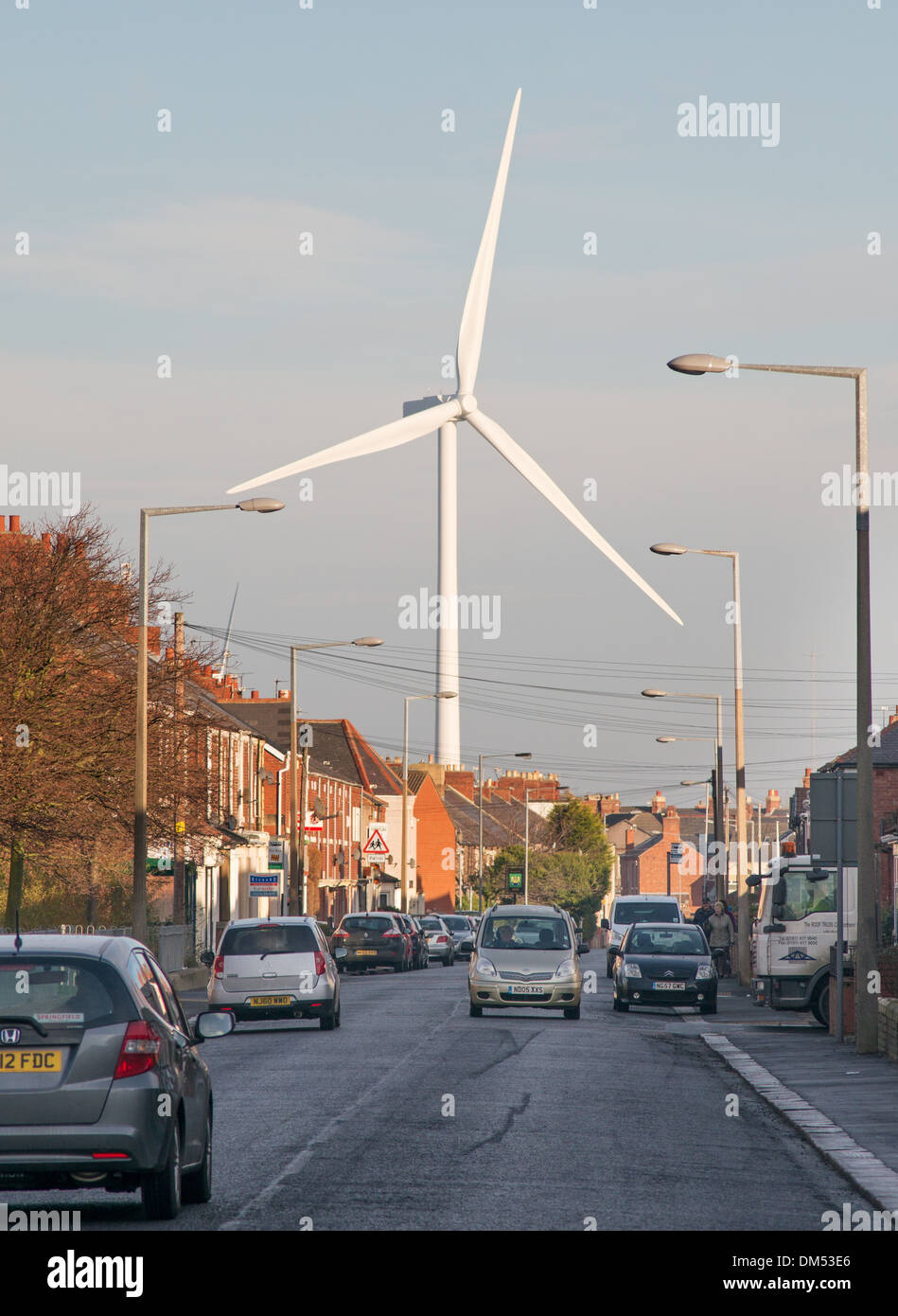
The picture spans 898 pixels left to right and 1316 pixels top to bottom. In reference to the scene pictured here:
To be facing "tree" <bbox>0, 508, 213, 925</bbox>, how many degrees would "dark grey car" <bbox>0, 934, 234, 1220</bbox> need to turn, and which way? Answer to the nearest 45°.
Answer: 0° — it already faces it

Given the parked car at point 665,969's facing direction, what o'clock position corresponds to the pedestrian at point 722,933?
The pedestrian is roughly at 6 o'clock from the parked car.

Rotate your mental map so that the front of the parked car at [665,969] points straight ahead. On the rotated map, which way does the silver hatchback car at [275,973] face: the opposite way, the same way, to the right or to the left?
the opposite way

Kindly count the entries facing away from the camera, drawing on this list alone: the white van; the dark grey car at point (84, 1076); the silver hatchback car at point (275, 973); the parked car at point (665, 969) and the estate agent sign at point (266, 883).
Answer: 2

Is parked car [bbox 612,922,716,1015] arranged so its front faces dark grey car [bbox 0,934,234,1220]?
yes

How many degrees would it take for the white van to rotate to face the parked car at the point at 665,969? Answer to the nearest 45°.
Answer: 0° — it already faces it

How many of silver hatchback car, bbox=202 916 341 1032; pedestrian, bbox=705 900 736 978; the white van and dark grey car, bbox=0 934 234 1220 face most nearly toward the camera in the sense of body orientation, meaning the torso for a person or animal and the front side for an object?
2

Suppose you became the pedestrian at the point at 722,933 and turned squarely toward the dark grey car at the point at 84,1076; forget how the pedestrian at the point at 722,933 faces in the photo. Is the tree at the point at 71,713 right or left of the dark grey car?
right

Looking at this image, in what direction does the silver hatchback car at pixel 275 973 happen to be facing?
away from the camera

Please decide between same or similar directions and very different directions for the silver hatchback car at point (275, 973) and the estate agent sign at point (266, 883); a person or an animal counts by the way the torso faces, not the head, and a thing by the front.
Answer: very different directions

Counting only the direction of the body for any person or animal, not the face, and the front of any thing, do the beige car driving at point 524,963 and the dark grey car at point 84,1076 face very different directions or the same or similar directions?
very different directions

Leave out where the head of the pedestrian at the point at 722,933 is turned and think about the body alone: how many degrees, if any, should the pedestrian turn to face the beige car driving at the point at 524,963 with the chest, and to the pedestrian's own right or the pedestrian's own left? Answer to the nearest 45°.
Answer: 0° — they already face it

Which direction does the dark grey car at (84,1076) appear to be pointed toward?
away from the camera

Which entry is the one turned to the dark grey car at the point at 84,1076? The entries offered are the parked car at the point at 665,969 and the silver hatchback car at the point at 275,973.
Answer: the parked car

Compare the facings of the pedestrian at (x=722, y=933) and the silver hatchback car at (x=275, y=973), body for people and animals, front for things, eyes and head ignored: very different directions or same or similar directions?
very different directions
